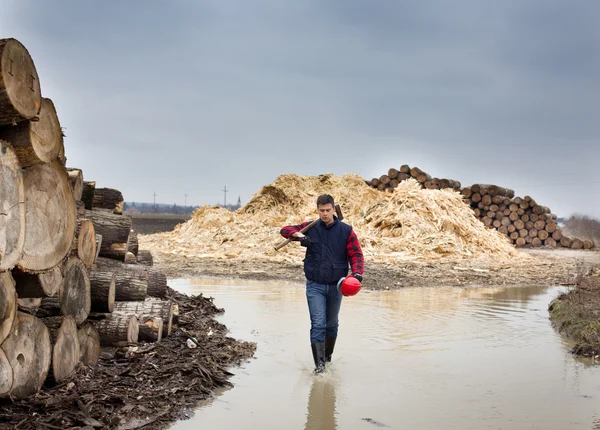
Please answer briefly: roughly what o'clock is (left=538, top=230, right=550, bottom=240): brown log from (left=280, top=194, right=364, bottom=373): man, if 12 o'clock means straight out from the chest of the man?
The brown log is roughly at 7 o'clock from the man.

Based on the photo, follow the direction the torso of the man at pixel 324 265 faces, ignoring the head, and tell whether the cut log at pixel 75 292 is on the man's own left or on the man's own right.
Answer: on the man's own right

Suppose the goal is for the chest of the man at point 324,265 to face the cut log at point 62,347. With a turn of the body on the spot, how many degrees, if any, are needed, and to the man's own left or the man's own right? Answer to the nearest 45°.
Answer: approximately 45° to the man's own right

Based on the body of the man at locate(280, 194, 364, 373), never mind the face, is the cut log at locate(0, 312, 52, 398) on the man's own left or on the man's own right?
on the man's own right

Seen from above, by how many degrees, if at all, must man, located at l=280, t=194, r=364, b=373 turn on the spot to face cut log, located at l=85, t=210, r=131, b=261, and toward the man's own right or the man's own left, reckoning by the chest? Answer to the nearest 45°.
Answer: approximately 135° to the man's own right

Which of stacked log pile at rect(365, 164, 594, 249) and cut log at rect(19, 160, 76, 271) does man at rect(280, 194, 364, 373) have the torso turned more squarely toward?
the cut log

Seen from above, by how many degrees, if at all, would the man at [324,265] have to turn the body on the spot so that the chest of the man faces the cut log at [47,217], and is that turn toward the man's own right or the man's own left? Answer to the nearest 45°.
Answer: approximately 45° to the man's own right

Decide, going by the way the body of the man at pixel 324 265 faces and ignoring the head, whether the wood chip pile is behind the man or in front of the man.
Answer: behind

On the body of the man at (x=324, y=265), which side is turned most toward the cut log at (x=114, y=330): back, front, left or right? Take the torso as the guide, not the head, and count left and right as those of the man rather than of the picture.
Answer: right

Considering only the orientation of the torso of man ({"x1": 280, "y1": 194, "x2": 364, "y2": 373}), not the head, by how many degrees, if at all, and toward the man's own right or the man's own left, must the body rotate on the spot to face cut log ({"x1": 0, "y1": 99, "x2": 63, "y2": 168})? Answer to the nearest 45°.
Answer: approximately 45° to the man's own right

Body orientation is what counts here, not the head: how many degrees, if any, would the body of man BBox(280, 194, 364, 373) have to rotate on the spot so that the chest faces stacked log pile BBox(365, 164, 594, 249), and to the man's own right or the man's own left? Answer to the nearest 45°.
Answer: approximately 180°

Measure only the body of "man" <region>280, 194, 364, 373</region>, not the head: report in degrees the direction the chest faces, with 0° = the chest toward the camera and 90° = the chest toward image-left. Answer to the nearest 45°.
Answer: approximately 0°
